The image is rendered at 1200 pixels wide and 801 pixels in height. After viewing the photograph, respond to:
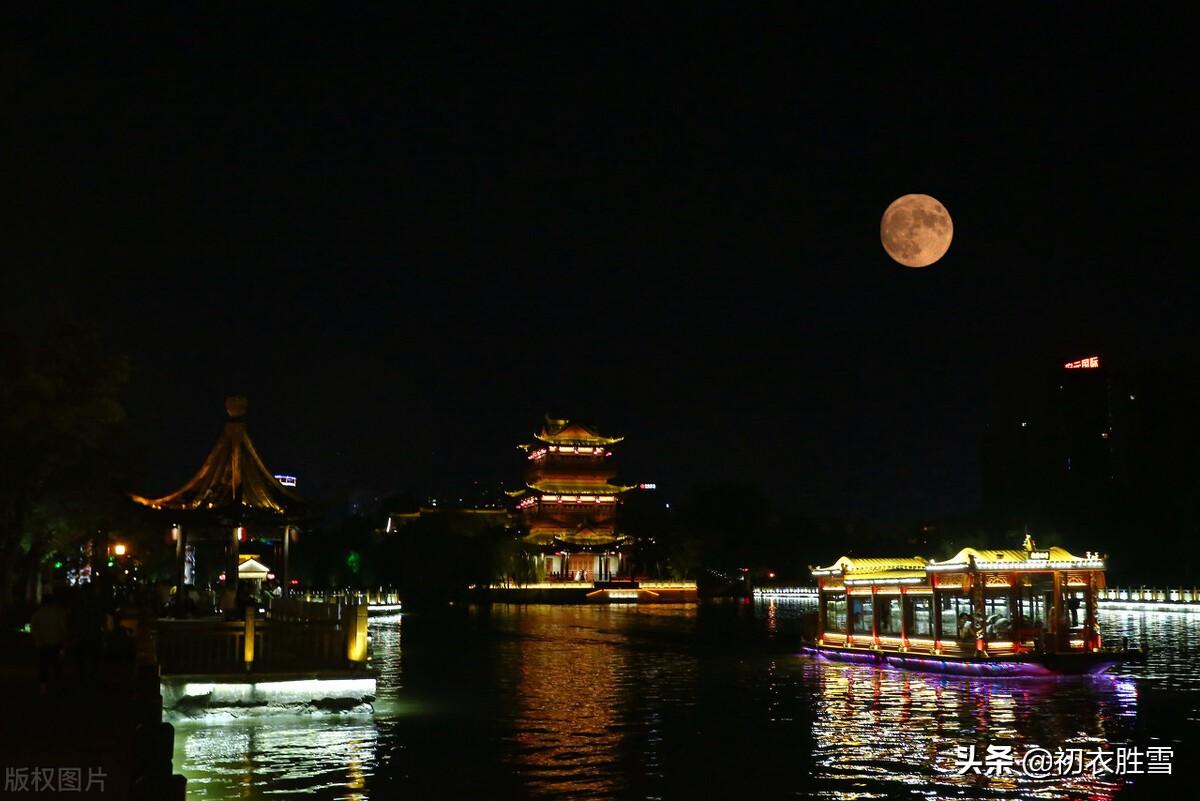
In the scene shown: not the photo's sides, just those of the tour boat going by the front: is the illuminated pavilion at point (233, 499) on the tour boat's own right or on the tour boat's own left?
on the tour boat's own right

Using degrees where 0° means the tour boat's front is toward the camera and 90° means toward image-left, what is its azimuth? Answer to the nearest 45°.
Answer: approximately 315°
